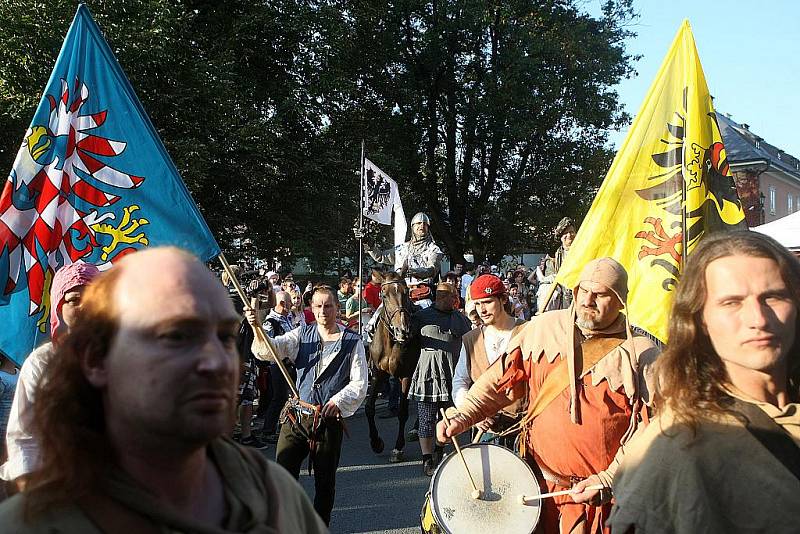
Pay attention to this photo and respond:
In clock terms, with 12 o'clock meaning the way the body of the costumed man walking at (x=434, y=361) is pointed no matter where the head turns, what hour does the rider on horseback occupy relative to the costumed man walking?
The rider on horseback is roughly at 6 o'clock from the costumed man walking.

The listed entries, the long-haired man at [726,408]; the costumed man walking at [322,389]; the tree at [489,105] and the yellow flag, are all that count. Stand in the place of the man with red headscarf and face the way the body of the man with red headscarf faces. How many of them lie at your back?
1

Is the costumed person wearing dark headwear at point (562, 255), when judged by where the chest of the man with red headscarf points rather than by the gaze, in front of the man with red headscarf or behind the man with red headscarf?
behind

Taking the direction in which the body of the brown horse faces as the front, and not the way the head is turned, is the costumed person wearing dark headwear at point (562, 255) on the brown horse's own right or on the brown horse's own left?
on the brown horse's own left

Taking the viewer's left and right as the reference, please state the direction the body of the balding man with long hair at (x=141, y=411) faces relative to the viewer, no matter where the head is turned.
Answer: facing the viewer and to the right of the viewer

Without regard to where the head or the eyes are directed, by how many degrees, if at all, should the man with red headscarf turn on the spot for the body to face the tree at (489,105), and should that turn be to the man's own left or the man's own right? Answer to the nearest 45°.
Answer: approximately 180°

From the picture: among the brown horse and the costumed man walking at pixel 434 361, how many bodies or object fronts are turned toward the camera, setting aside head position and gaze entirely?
2

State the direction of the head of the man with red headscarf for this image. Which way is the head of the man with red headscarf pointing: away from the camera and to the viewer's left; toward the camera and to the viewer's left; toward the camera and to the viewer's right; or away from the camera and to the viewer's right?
toward the camera and to the viewer's left

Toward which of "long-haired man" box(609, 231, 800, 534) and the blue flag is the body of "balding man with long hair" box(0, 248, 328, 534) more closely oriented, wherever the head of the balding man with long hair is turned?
the long-haired man

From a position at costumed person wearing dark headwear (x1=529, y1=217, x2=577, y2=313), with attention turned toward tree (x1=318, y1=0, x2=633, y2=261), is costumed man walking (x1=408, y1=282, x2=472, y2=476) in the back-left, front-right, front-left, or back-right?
back-left

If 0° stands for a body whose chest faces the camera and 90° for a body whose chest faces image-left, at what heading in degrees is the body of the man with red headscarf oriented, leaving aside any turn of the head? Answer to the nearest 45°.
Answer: approximately 0°
